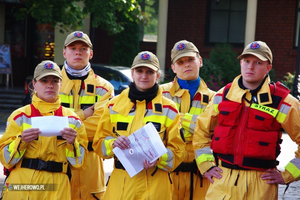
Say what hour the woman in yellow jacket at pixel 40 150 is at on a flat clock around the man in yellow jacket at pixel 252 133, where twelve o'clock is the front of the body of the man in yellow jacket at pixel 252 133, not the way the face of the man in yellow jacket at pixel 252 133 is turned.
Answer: the woman in yellow jacket at pixel 40 150 is roughly at 3 o'clock from the man in yellow jacket at pixel 252 133.

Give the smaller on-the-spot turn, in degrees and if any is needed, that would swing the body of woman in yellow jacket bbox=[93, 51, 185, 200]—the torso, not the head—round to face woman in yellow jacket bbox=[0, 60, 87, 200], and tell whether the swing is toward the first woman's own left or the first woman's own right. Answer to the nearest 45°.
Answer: approximately 90° to the first woman's own right

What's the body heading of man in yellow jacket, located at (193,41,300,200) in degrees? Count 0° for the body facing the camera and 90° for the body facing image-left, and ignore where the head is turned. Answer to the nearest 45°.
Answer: approximately 0°

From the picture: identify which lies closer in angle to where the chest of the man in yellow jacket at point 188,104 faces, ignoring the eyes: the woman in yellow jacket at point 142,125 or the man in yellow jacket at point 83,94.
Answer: the woman in yellow jacket

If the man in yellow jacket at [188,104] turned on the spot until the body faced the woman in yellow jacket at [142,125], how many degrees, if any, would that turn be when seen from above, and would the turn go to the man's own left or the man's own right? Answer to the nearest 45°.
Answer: approximately 45° to the man's own right

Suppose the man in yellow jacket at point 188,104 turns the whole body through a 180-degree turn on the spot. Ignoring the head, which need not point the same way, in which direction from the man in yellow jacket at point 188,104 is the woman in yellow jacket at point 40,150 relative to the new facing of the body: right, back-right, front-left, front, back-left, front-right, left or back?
back-left

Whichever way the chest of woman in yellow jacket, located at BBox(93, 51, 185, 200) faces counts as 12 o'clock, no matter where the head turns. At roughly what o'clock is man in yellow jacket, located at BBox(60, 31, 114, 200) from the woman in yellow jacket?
The man in yellow jacket is roughly at 5 o'clock from the woman in yellow jacket.

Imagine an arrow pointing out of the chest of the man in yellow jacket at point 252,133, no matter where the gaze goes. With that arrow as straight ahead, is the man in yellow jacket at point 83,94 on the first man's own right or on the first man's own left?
on the first man's own right

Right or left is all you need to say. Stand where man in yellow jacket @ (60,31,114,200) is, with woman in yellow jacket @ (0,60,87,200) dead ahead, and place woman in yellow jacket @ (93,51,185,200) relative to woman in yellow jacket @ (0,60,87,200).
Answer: left

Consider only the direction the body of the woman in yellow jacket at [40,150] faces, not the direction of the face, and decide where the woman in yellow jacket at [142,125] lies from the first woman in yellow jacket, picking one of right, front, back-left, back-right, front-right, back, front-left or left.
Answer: left

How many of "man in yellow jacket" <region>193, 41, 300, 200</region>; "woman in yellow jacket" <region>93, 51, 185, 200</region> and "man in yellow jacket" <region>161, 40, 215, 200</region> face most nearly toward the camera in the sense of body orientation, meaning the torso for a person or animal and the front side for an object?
3
